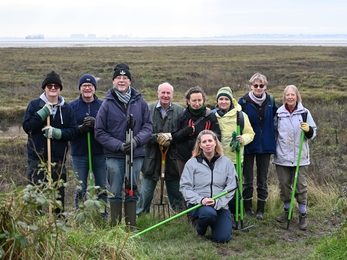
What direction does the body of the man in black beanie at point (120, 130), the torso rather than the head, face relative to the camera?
toward the camera

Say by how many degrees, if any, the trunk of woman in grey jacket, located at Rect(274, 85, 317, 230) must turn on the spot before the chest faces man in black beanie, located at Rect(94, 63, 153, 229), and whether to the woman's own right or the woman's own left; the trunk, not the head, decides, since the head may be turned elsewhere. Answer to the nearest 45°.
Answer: approximately 45° to the woman's own right

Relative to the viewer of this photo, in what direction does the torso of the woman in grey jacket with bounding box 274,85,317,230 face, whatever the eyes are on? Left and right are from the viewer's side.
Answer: facing the viewer

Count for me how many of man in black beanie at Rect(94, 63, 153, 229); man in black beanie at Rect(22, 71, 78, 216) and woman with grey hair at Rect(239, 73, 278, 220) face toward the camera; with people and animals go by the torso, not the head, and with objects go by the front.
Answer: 3

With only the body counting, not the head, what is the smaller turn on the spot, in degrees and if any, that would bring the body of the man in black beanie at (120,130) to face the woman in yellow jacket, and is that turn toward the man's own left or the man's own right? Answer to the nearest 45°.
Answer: approximately 90° to the man's own left

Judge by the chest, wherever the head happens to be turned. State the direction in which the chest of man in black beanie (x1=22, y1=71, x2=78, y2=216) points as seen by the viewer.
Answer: toward the camera

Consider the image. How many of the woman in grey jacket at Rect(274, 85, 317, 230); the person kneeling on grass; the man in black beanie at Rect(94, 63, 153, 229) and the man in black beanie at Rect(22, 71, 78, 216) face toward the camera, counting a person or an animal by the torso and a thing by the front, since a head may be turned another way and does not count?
4

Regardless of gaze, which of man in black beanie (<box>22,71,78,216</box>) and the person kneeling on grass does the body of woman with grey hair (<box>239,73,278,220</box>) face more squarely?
the person kneeling on grass

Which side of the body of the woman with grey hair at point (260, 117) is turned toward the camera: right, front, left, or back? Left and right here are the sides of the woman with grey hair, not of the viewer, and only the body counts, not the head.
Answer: front

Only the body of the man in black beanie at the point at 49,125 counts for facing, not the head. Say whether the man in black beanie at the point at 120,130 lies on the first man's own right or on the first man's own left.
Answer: on the first man's own left

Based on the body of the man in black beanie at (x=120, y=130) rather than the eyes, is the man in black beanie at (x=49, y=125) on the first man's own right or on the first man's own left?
on the first man's own right

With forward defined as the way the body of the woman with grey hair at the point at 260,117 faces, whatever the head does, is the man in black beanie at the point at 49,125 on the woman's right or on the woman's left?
on the woman's right
